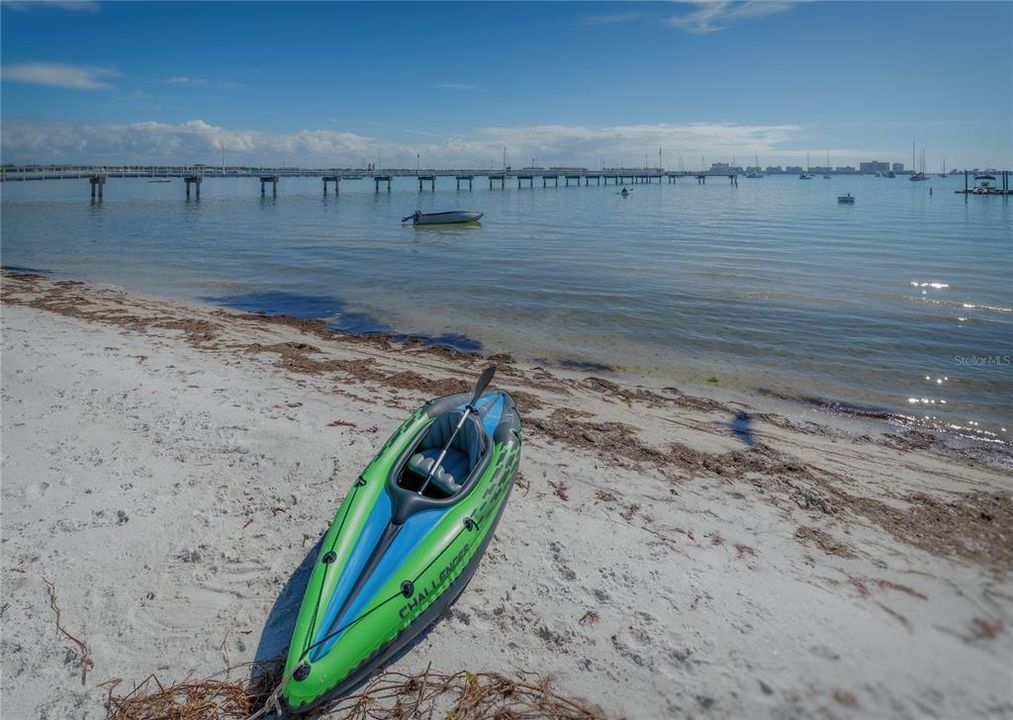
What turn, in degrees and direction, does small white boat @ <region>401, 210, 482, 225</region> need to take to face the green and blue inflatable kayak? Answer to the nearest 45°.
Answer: approximately 90° to its right

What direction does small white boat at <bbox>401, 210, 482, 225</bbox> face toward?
to the viewer's right
